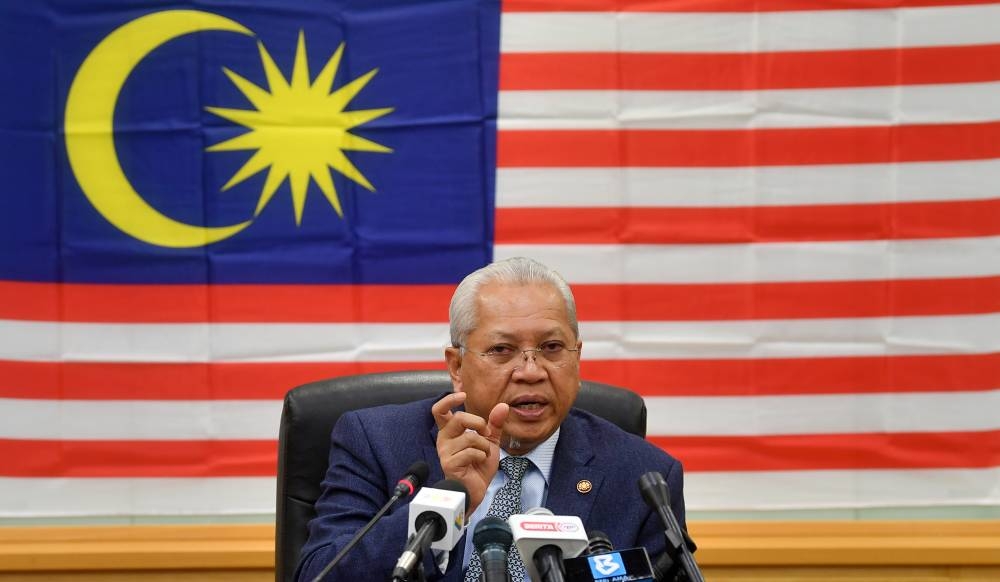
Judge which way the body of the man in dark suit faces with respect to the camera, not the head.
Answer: toward the camera

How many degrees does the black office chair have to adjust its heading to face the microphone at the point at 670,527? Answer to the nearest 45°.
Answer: approximately 45° to its left

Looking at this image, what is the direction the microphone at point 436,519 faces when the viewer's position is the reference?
facing away from the viewer and to the right of the viewer

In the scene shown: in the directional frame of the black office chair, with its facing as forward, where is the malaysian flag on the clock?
The malaysian flag is roughly at 7 o'clock from the black office chair.

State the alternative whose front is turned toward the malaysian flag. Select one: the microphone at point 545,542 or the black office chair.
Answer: the microphone

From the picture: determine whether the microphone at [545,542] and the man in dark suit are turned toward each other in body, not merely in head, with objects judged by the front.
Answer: yes

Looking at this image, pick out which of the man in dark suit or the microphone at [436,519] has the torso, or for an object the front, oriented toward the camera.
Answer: the man in dark suit

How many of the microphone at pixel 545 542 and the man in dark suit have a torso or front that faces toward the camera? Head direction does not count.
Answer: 1

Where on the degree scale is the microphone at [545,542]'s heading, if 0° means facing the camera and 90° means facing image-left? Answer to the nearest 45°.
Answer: approximately 180°

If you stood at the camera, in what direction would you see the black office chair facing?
facing the viewer

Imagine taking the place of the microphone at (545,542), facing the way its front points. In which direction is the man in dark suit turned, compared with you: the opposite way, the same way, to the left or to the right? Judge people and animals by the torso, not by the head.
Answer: the opposite way

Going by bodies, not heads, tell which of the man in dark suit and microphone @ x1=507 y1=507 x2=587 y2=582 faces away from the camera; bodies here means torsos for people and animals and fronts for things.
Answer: the microphone

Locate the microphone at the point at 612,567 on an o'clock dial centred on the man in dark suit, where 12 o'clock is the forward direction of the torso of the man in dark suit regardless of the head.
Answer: The microphone is roughly at 12 o'clock from the man in dark suit.

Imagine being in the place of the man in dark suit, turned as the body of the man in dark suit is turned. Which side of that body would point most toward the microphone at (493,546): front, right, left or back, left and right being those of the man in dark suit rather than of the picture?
front
